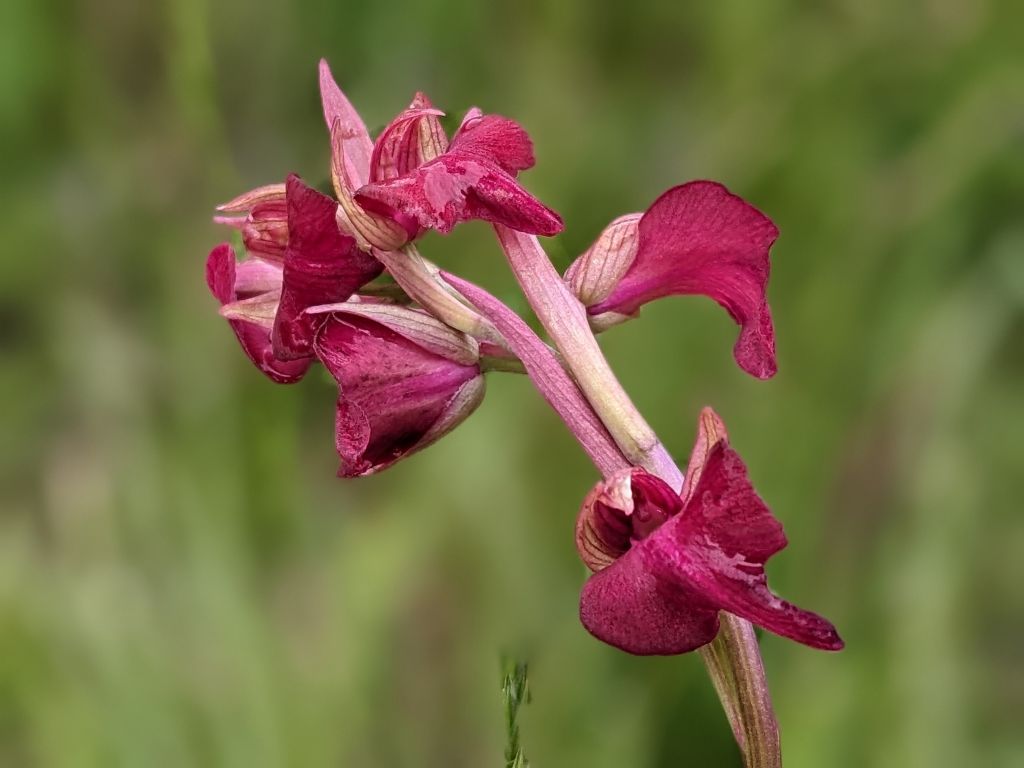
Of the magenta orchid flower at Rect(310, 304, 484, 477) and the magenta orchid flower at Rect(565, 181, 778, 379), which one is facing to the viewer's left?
the magenta orchid flower at Rect(310, 304, 484, 477)

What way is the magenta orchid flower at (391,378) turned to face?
to the viewer's left

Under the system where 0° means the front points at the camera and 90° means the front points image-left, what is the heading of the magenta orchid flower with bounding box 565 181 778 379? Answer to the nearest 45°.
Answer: approximately 270°

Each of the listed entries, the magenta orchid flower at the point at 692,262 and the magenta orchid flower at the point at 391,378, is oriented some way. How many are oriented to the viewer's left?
1

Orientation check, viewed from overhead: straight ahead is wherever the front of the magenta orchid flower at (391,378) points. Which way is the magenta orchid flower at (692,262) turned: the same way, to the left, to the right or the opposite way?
the opposite way
